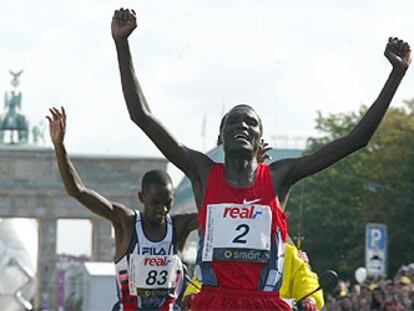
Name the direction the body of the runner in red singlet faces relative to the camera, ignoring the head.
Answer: toward the camera

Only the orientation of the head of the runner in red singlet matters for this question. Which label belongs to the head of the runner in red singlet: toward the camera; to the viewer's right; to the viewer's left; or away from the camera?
toward the camera
